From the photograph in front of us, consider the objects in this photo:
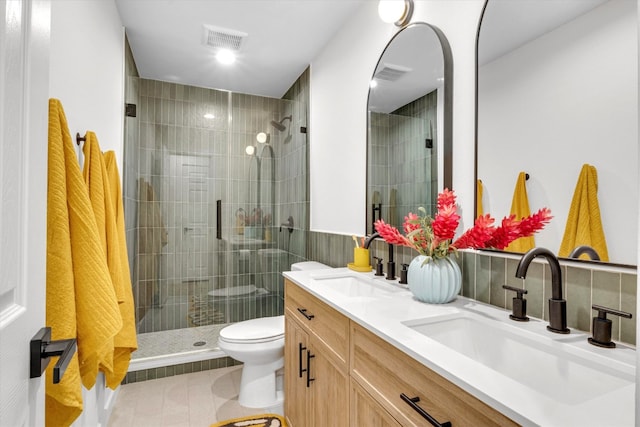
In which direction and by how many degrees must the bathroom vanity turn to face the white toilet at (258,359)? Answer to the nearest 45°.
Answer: approximately 90° to its right

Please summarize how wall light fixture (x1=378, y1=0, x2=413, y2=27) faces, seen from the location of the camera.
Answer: facing the viewer and to the left of the viewer

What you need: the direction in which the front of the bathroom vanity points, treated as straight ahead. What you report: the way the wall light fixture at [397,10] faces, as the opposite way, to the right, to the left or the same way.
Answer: the same way

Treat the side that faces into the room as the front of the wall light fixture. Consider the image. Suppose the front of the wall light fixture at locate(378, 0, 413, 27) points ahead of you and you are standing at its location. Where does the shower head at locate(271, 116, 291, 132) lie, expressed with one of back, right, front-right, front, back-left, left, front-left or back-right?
right

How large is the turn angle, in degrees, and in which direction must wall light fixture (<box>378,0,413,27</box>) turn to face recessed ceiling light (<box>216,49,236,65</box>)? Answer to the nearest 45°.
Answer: approximately 90° to its right

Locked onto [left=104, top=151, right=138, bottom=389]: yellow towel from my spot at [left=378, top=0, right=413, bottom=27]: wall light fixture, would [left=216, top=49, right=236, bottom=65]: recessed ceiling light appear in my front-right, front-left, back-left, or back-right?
front-right

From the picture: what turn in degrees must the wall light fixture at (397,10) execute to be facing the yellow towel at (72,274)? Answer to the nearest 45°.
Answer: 0° — it already faces it

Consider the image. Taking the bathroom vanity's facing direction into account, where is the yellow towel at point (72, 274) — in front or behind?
in front

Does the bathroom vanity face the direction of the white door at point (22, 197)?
yes

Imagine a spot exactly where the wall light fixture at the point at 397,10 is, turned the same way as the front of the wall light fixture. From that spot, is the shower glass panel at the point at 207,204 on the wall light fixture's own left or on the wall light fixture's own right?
on the wall light fixture's own right

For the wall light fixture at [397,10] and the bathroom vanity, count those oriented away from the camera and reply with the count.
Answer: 0

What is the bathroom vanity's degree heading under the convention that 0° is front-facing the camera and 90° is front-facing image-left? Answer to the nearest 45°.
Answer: approximately 45°
